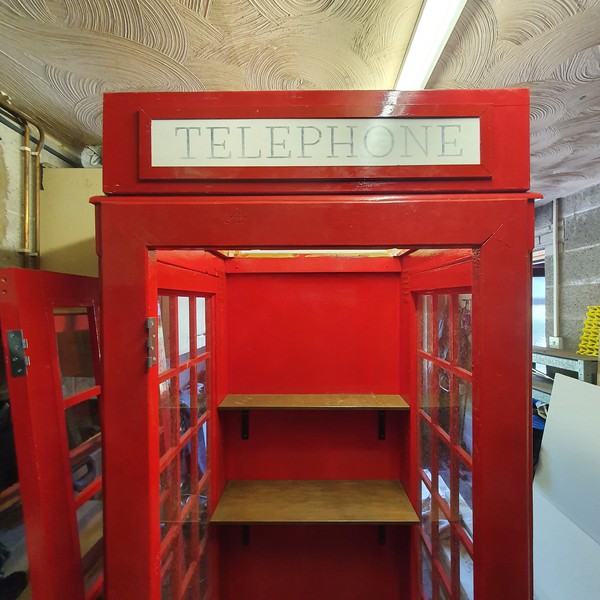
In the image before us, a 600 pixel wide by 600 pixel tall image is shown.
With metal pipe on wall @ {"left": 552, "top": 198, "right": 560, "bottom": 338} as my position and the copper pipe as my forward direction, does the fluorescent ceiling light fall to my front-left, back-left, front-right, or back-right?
front-left

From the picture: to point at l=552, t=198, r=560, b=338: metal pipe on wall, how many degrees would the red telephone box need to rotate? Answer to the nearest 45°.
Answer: approximately 135° to its left

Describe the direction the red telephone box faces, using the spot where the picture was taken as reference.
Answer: facing the viewer
